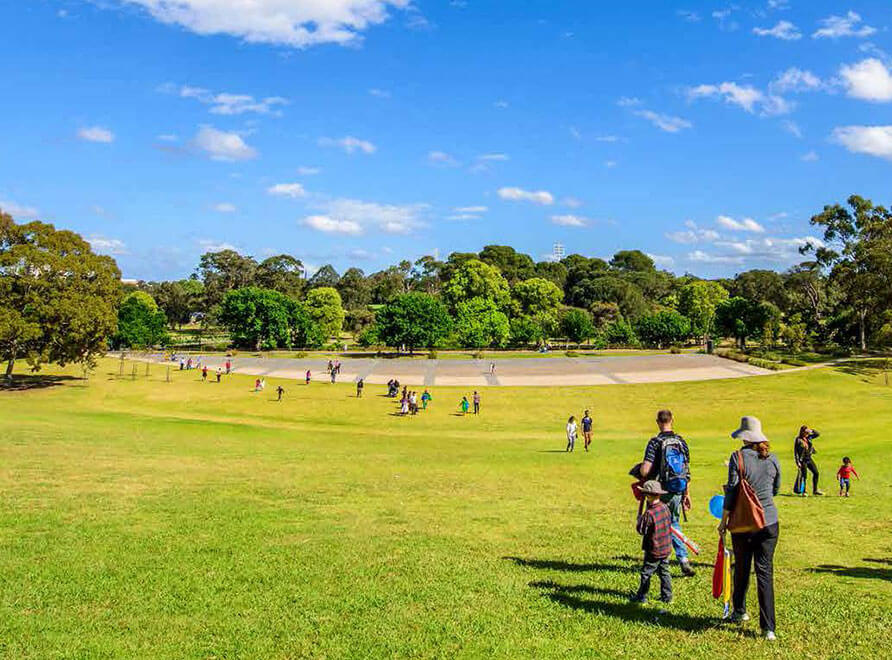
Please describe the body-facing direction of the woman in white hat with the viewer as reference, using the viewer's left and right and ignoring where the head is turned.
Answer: facing away from the viewer and to the left of the viewer

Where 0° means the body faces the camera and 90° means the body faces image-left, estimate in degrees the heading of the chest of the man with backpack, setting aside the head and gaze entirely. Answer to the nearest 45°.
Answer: approximately 135°

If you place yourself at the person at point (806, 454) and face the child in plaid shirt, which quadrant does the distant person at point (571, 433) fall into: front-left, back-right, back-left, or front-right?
back-right

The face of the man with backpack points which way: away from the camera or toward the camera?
away from the camera

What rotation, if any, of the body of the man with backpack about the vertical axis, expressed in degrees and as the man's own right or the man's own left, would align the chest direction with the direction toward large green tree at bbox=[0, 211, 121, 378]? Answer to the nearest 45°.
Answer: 0° — they already face it

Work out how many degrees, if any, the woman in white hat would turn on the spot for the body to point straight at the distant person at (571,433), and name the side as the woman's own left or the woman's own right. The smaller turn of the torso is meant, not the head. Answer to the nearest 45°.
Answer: approximately 45° to the woman's own right

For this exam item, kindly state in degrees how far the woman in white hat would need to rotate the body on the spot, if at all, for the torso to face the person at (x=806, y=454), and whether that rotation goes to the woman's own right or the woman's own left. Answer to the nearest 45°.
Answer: approximately 45° to the woman's own right
